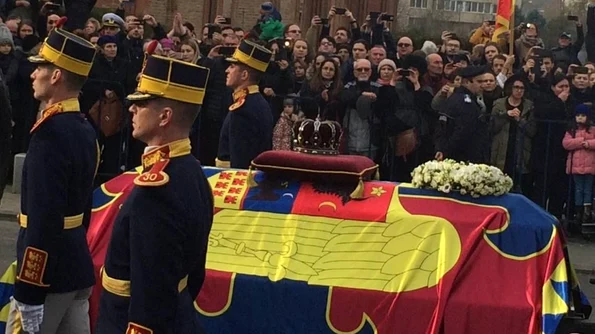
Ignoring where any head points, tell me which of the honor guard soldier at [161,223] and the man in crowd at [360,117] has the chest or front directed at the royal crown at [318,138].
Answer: the man in crowd

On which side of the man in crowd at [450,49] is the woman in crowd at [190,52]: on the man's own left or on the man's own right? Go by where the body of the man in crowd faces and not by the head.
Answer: on the man's own right

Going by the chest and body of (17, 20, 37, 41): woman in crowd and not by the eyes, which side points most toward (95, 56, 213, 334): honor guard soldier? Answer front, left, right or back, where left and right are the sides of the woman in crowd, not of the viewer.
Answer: front

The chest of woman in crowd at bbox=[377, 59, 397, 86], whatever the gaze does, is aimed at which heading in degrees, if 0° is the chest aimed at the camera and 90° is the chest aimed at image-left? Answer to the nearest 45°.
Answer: approximately 0°

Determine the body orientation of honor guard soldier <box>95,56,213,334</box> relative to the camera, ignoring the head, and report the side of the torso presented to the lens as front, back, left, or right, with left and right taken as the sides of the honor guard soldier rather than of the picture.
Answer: left

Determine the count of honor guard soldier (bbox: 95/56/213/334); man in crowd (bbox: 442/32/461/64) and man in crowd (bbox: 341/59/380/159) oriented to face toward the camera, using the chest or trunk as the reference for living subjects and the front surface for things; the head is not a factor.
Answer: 2

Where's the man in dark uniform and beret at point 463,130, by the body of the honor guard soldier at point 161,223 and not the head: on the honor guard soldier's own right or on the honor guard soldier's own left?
on the honor guard soldier's own right

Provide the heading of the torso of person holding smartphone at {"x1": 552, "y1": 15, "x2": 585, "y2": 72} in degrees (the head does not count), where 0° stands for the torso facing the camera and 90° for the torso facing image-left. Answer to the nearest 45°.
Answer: approximately 0°

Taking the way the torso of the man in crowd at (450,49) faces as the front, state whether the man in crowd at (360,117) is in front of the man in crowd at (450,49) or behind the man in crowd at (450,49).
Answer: in front

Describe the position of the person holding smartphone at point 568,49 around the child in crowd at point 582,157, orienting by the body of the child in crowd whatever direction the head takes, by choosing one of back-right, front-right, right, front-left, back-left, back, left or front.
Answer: back
